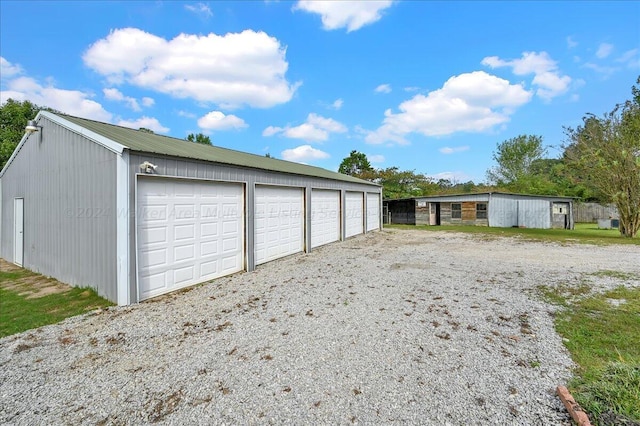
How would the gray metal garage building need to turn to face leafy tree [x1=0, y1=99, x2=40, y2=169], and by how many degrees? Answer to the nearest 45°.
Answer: approximately 180°

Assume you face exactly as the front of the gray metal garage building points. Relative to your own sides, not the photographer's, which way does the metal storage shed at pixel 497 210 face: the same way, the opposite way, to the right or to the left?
to the right

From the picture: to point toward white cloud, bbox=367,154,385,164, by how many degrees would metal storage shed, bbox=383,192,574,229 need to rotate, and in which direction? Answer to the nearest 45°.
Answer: approximately 135° to its right

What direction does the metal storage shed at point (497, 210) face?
toward the camera

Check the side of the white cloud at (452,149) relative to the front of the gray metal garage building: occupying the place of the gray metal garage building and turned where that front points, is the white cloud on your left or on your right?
on your left

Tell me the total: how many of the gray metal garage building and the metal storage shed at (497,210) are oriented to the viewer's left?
0

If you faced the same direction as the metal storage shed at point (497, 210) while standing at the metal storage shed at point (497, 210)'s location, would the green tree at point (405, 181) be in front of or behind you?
behind

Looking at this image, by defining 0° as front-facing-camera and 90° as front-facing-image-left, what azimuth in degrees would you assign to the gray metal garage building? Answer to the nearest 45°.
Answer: approximately 315°

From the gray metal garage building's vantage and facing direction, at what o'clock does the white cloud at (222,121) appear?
The white cloud is roughly at 8 o'clock from the gray metal garage building.

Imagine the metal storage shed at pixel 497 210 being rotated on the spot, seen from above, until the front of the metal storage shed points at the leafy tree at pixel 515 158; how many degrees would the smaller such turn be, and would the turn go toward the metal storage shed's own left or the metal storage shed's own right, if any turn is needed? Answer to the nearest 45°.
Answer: approximately 180°
